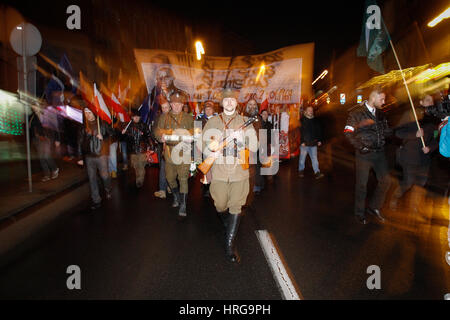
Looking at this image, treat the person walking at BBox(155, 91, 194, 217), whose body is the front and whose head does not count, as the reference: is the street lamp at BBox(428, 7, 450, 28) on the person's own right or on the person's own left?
on the person's own left

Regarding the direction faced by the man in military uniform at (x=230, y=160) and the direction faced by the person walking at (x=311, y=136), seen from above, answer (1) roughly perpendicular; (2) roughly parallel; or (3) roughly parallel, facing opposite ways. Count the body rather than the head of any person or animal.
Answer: roughly parallel

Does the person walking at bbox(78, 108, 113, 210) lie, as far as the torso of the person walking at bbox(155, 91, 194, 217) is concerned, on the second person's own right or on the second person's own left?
on the second person's own right

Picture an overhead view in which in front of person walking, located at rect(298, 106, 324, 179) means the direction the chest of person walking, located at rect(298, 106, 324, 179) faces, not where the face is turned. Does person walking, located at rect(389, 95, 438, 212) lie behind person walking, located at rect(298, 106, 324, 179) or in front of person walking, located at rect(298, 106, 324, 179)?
in front

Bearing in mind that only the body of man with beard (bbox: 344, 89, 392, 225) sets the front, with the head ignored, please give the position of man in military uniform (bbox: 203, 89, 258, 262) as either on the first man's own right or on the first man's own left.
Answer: on the first man's own right

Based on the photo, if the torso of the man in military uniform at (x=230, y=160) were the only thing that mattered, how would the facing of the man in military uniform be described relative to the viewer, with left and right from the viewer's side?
facing the viewer

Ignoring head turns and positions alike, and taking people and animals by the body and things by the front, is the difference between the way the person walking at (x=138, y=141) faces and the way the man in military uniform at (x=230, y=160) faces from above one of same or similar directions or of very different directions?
same or similar directions

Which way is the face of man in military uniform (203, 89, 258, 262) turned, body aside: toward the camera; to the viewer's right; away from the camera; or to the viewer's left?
toward the camera

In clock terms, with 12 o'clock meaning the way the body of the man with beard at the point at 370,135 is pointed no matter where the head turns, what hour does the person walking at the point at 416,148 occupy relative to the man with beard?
The person walking is roughly at 9 o'clock from the man with beard.

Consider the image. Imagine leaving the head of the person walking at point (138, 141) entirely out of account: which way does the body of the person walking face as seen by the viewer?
toward the camera

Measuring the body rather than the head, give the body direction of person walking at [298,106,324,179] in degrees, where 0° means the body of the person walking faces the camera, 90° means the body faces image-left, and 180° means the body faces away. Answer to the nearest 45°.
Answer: approximately 0°

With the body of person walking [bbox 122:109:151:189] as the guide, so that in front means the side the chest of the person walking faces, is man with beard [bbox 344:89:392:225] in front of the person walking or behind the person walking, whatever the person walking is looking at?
in front

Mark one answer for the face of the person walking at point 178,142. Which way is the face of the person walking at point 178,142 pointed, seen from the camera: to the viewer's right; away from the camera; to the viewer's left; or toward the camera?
toward the camera

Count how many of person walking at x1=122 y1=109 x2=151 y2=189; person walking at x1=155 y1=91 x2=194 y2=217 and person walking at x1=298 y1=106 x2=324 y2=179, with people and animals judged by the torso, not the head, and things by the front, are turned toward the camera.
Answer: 3
